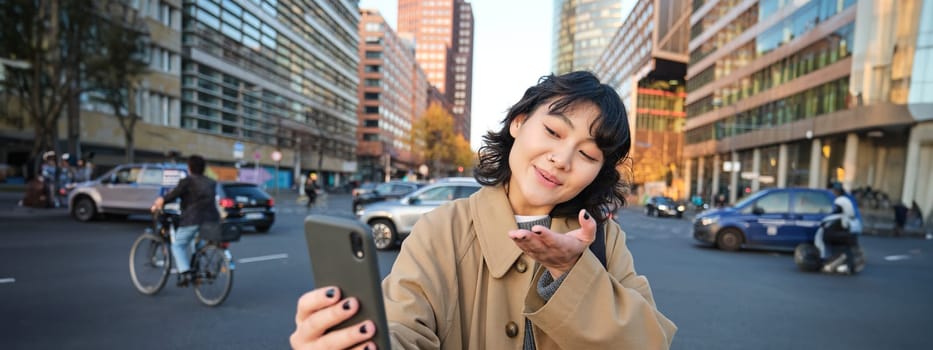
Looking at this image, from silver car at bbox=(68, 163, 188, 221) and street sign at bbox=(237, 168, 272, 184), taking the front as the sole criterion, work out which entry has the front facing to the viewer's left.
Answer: the silver car

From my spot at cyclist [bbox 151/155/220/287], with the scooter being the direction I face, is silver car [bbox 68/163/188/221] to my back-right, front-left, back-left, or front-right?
back-left

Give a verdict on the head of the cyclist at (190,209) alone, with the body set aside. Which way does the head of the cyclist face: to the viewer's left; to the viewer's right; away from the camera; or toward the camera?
away from the camera

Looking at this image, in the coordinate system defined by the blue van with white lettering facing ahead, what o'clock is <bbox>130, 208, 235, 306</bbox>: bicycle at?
The bicycle is roughly at 10 o'clock from the blue van with white lettering.

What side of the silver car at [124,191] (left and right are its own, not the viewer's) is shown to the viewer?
left

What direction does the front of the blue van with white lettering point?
to the viewer's left

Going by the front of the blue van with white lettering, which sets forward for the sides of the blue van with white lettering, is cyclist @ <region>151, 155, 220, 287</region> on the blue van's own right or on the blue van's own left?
on the blue van's own left

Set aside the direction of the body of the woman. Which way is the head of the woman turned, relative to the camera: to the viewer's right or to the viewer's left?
to the viewer's left
